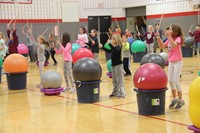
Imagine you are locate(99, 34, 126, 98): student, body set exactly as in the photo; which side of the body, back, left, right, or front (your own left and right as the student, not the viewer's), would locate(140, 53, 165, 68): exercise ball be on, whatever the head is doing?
back

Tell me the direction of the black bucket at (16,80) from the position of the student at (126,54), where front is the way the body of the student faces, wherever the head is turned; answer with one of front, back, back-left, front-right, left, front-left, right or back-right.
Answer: front

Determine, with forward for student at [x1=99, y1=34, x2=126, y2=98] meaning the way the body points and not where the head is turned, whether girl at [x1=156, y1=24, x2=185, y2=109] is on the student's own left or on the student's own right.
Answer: on the student's own left

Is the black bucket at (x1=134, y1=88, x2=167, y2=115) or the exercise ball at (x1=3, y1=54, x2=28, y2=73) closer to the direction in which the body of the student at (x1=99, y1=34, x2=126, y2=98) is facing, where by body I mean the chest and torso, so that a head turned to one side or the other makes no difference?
the exercise ball

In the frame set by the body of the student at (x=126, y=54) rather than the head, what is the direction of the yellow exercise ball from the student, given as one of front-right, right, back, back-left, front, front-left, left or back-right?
front-left

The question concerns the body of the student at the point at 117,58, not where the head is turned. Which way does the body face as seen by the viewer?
to the viewer's left

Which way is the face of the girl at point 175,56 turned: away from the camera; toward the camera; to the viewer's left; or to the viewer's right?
to the viewer's left

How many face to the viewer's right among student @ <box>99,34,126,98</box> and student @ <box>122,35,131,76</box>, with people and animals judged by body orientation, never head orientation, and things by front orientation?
0
